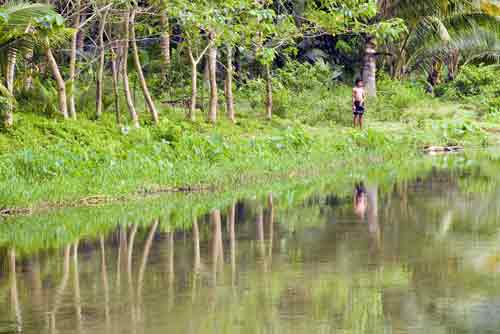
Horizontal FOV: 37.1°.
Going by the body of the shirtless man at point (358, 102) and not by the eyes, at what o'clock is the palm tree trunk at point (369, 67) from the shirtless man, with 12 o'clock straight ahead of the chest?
The palm tree trunk is roughly at 6 o'clock from the shirtless man.

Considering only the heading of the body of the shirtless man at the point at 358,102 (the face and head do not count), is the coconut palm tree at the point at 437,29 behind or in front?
behind

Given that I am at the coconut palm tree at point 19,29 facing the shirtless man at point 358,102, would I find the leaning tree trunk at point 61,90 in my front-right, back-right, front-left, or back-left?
front-left

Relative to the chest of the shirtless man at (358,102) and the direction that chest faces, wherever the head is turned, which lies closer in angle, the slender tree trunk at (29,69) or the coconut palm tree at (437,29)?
the slender tree trunk

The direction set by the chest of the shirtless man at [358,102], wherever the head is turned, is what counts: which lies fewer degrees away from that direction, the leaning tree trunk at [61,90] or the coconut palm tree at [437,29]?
the leaning tree trunk

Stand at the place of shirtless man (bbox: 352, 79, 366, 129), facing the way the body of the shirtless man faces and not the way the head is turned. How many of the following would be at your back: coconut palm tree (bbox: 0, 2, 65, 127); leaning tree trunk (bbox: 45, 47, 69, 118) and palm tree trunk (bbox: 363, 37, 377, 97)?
1

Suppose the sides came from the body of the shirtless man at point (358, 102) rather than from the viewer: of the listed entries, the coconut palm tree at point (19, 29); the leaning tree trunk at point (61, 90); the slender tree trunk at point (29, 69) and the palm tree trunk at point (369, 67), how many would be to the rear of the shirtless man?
1

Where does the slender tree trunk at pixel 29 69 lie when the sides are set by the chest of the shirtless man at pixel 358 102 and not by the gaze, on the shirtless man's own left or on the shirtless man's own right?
on the shirtless man's own right

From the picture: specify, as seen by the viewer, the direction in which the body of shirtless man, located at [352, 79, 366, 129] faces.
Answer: toward the camera
